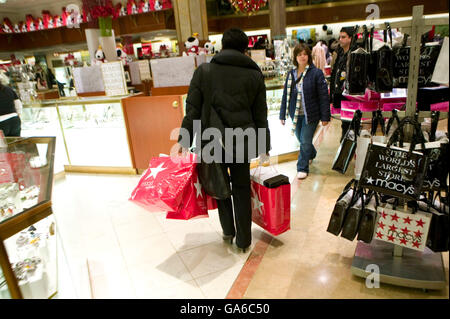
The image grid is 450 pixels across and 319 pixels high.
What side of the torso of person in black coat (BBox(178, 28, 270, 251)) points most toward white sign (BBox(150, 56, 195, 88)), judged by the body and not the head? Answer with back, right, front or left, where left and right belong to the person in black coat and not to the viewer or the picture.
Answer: front

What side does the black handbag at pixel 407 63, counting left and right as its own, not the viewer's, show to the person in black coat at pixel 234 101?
right

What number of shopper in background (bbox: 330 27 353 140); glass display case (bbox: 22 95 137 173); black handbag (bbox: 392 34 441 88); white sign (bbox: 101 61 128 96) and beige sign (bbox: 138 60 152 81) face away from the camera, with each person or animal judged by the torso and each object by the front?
0

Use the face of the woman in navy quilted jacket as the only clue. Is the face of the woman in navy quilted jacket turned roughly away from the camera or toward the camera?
toward the camera

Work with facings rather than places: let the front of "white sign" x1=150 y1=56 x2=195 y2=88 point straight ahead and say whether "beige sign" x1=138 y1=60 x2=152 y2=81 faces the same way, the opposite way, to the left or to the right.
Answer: the same way

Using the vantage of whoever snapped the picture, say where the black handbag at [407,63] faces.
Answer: facing the viewer

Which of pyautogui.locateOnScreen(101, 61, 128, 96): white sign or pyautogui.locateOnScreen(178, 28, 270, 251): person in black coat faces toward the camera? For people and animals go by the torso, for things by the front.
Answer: the white sign

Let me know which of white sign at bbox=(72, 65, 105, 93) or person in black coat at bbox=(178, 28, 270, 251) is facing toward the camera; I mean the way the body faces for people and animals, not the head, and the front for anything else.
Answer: the white sign

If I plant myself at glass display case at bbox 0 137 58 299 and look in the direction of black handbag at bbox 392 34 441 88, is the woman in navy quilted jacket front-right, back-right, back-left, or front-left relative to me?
front-left

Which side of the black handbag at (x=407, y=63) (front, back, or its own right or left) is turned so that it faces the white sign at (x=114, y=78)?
right

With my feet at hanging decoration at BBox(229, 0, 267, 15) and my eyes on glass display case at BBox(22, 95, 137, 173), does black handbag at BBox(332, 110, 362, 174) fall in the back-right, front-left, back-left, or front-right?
front-left

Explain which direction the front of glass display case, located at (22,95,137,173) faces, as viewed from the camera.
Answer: facing the viewer

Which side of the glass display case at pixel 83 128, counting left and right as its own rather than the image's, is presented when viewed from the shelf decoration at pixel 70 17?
back

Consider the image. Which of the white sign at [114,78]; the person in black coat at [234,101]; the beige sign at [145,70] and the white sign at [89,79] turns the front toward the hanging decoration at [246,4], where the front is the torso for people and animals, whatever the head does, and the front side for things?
the person in black coat

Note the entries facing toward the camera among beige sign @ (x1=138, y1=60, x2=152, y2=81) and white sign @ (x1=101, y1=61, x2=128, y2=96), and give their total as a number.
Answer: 2

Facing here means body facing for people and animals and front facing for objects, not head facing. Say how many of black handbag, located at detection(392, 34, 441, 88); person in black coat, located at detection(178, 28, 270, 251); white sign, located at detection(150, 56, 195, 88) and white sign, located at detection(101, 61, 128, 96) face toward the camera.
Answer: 3
